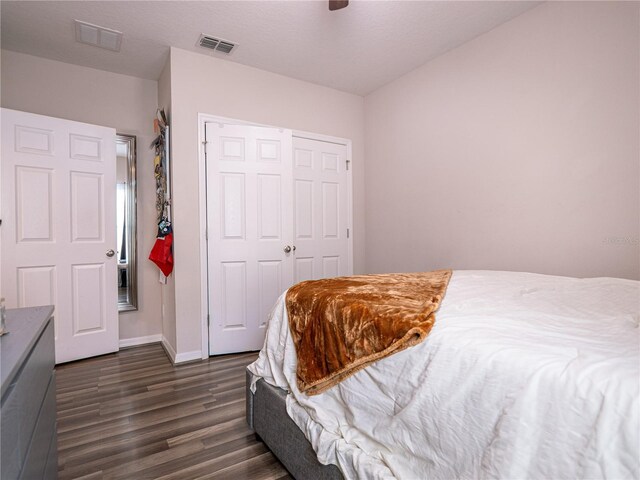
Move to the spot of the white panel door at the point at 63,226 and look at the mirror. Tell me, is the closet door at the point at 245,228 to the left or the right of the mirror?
right

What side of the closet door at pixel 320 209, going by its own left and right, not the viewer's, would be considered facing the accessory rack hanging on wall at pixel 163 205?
right

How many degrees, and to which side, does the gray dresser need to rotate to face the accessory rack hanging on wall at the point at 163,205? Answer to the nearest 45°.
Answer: approximately 45° to its left

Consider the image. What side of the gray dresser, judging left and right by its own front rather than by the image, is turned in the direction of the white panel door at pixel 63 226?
left

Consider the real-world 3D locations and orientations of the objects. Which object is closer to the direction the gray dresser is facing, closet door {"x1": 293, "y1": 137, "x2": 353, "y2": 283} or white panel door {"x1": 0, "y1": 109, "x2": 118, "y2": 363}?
the closet door

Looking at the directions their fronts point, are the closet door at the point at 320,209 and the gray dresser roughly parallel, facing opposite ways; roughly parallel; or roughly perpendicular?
roughly perpendicular

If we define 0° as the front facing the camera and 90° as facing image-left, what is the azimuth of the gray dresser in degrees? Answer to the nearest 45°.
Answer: approximately 270°

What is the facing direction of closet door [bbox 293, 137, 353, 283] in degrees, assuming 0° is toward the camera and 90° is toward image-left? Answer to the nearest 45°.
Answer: approximately 315°

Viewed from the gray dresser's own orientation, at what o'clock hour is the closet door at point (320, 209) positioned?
The closet door is roughly at 11 o'clock from the gray dresser.
